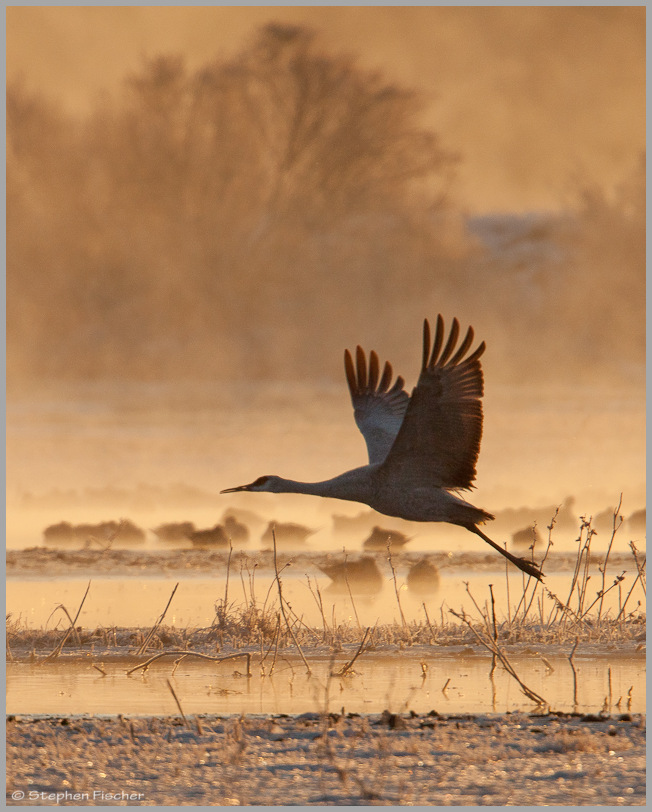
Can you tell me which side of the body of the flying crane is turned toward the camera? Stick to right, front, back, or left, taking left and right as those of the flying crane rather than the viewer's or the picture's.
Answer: left
